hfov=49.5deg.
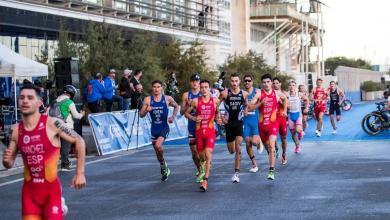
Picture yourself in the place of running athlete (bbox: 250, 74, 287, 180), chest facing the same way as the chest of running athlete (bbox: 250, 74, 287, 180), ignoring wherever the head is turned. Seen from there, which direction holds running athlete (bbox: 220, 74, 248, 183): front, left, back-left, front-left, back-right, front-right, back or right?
front-right

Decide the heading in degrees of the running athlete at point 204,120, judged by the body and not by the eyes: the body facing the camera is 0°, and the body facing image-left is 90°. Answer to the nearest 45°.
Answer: approximately 0°

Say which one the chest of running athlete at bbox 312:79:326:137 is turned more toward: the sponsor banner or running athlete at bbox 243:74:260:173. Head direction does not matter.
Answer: the running athlete

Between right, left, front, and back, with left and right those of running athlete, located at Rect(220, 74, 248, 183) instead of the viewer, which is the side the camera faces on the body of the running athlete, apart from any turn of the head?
front

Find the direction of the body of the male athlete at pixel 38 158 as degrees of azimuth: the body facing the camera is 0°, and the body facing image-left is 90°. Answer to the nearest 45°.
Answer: approximately 45°

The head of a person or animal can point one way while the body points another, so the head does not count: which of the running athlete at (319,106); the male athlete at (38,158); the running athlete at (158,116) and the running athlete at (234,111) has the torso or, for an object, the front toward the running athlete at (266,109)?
the running athlete at (319,106)

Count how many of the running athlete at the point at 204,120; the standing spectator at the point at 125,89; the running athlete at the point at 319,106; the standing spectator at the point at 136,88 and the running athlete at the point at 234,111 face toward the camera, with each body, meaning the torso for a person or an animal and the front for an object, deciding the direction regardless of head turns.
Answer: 3

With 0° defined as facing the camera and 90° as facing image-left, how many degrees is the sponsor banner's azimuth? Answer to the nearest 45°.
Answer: approximately 315°

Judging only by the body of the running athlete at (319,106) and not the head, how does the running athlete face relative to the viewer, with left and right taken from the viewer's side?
facing the viewer

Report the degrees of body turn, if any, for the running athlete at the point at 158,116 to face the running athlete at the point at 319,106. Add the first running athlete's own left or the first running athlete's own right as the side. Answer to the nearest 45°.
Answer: approximately 135° to the first running athlete's own left

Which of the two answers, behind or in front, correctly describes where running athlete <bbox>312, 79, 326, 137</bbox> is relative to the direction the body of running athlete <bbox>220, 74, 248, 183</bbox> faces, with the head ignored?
behind
